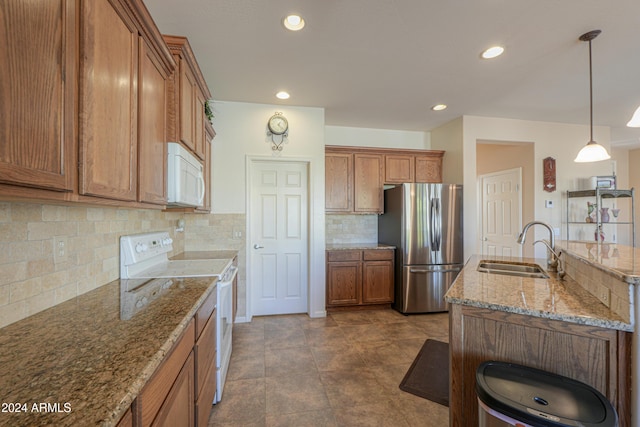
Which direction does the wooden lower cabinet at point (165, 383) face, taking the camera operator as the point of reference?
facing to the right of the viewer

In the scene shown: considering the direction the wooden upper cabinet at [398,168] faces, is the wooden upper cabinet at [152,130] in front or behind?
in front

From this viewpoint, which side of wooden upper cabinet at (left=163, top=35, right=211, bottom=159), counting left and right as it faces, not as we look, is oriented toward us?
right

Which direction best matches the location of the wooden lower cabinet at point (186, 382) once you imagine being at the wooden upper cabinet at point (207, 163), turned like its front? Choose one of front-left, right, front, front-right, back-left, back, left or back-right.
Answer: right

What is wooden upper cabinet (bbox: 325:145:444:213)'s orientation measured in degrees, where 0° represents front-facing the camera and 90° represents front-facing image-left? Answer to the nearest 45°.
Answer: approximately 0°

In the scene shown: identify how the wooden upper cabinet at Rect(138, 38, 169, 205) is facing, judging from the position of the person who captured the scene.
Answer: facing to the right of the viewer

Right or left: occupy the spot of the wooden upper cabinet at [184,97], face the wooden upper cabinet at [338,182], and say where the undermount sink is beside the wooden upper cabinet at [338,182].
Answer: right

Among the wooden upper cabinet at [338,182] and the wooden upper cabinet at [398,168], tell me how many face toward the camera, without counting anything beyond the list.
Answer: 2

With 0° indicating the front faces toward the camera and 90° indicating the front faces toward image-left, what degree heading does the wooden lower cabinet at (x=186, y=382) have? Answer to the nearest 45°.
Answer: approximately 270°

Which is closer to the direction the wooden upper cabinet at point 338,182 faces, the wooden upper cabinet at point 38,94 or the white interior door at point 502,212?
the wooden upper cabinet

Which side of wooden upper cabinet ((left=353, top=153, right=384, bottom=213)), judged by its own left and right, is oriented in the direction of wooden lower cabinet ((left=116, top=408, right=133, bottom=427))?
front
